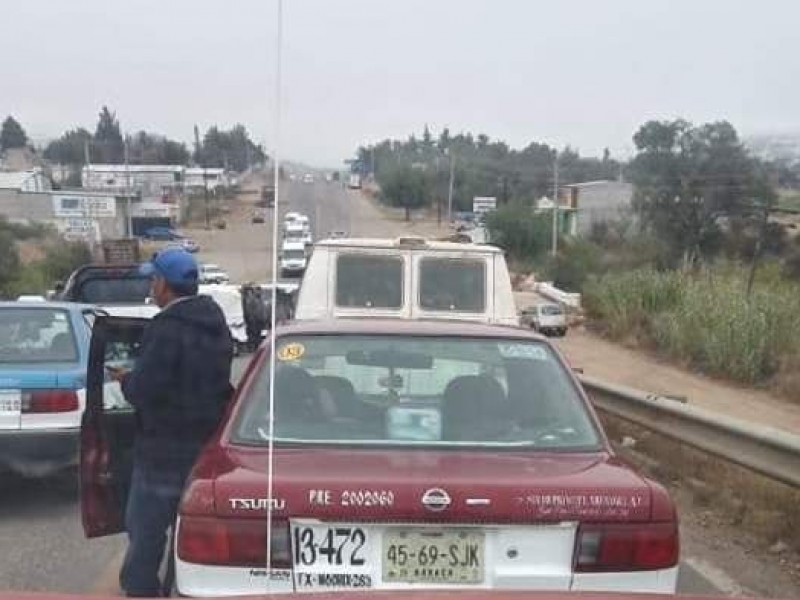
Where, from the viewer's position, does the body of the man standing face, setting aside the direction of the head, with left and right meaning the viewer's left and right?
facing away from the viewer and to the left of the viewer

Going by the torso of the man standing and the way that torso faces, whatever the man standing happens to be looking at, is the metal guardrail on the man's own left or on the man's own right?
on the man's own right

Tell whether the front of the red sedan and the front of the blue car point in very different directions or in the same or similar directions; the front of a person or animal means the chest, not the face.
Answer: same or similar directions

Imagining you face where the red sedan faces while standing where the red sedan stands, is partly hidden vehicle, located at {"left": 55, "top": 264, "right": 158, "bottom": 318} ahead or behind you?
ahead

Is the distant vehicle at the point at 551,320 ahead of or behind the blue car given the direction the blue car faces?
ahead

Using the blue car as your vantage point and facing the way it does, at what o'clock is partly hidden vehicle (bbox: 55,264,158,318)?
The partly hidden vehicle is roughly at 12 o'clock from the blue car.

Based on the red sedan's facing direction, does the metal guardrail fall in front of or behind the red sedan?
in front

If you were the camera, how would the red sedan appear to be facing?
facing away from the viewer

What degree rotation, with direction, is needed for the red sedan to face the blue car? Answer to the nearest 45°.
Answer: approximately 45° to its left

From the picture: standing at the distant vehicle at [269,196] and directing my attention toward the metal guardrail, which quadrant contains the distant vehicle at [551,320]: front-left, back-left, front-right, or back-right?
front-left

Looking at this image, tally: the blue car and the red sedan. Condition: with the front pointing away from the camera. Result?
2

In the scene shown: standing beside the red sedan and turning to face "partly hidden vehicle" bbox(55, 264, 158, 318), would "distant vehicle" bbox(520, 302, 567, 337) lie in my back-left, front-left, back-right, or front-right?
front-right

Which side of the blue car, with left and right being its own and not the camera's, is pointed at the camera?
back
